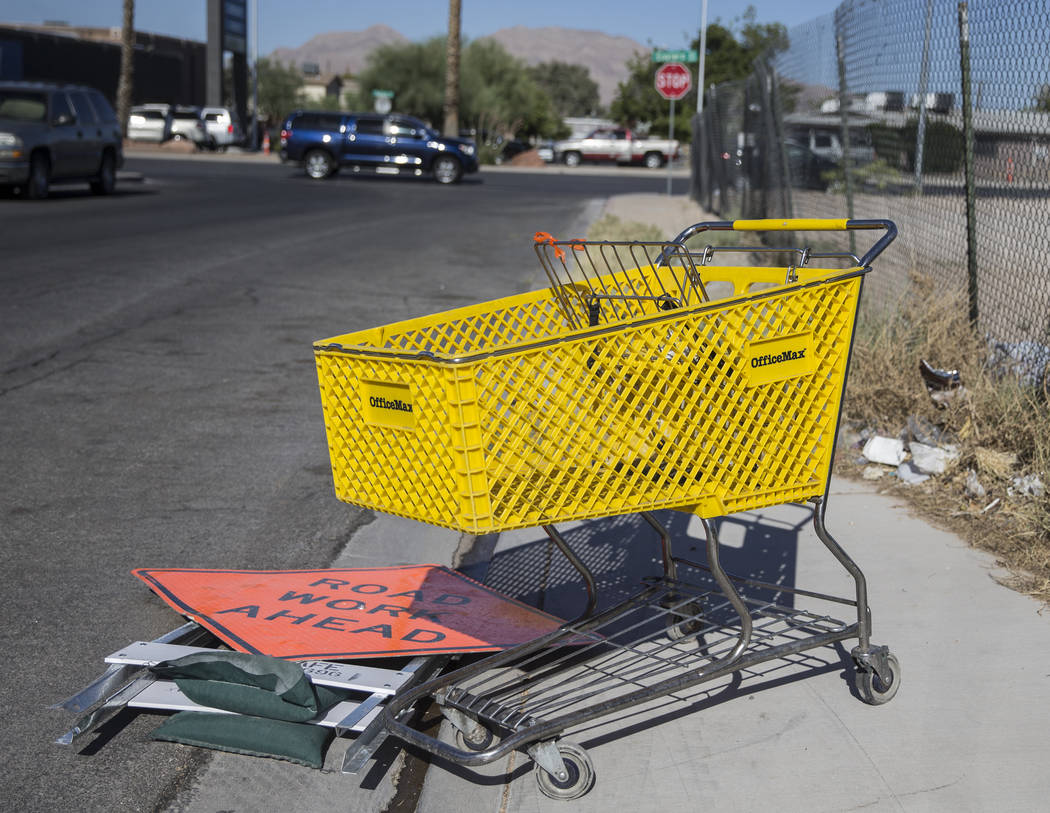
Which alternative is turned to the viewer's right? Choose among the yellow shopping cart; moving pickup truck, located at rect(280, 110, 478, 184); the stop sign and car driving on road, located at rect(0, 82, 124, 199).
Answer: moving pickup truck, located at rect(280, 110, 478, 184)

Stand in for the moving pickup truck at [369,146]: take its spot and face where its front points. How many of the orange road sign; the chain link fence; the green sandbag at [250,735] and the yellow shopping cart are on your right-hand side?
4

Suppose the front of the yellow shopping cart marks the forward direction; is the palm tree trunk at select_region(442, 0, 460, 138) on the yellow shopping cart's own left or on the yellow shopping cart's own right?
on the yellow shopping cart's own right

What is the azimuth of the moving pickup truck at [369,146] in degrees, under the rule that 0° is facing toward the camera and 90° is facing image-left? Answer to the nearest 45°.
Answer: approximately 270°

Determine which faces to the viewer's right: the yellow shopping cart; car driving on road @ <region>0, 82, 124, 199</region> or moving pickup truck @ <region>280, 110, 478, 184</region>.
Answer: moving pickup truck @ <region>280, 110, 478, 184</region>

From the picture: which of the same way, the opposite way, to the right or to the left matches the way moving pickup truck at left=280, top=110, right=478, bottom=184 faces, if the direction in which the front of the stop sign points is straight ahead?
to the left

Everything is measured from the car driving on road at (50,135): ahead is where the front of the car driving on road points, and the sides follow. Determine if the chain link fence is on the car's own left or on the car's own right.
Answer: on the car's own left

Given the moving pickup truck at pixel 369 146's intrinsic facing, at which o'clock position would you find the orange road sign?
The orange road sign is roughly at 3 o'clock from the moving pickup truck.

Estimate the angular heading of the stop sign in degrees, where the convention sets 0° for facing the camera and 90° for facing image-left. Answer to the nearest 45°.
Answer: approximately 0°

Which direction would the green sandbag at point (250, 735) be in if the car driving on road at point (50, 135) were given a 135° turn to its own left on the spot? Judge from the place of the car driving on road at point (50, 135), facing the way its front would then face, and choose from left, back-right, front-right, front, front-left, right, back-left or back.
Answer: right
